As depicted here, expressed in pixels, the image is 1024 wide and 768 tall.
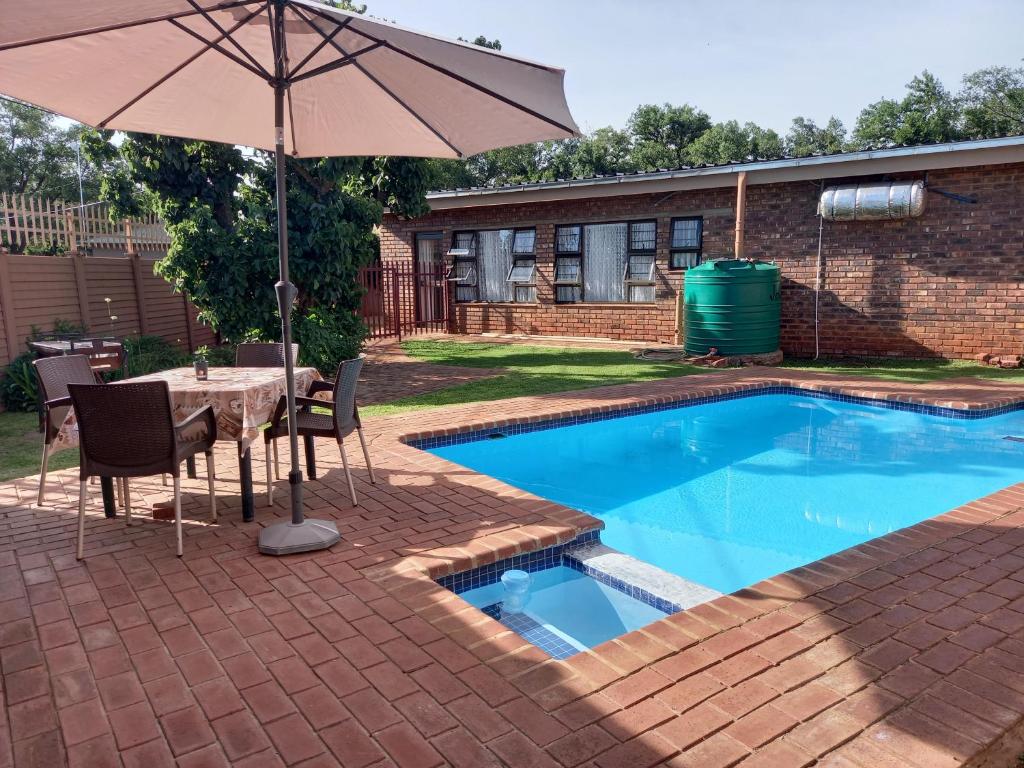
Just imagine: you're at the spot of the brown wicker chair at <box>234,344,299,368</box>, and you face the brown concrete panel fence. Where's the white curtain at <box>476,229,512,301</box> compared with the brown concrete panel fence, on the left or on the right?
right

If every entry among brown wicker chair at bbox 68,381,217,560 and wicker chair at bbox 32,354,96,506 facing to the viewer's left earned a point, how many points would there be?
0

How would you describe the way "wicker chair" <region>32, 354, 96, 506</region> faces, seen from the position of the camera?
facing the viewer and to the right of the viewer

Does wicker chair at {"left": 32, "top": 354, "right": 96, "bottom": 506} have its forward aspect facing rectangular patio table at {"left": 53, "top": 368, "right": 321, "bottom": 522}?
yes

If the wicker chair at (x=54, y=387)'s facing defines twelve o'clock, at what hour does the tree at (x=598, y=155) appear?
The tree is roughly at 9 o'clock from the wicker chair.

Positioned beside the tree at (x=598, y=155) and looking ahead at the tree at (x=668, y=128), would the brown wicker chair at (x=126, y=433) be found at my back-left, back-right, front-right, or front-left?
back-right

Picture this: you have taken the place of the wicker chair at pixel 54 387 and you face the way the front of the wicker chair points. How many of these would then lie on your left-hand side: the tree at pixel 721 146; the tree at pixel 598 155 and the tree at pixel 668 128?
3

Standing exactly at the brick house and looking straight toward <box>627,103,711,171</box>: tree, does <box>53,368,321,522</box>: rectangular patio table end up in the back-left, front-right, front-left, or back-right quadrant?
back-left

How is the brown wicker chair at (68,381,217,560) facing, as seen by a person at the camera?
facing away from the viewer and to the right of the viewer

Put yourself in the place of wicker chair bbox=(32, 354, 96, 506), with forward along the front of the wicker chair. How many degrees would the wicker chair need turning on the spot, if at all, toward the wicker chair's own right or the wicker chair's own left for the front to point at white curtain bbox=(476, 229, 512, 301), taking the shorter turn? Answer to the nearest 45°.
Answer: approximately 90° to the wicker chair's own left

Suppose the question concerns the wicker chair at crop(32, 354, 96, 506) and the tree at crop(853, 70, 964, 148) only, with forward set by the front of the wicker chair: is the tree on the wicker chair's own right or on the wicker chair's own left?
on the wicker chair's own left

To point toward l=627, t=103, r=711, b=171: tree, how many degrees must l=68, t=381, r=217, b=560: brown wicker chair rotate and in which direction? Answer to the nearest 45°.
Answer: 0° — it already faces it

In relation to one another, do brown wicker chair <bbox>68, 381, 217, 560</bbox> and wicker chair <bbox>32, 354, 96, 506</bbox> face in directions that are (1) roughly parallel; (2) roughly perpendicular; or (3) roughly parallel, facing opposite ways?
roughly perpendicular

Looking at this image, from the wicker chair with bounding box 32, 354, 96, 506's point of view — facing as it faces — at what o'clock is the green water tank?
The green water tank is roughly at 10 o'clock from the wicker chair.

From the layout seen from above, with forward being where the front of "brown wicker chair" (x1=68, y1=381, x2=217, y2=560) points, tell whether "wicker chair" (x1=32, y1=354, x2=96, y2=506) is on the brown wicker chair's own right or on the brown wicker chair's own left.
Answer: on the brown wicker chair's own left
